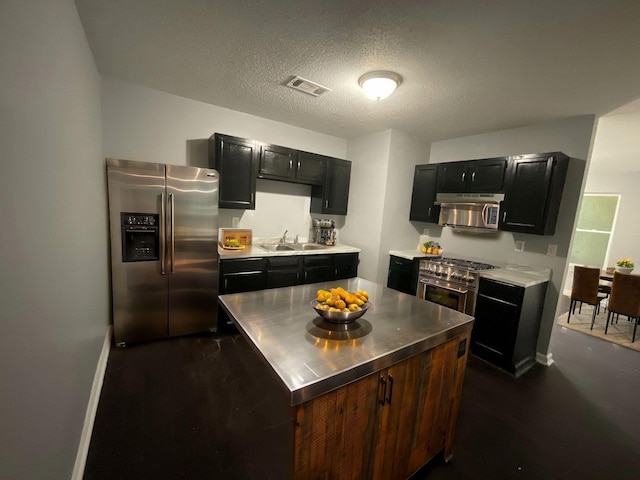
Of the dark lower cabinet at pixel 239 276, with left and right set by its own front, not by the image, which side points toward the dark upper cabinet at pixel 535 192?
left

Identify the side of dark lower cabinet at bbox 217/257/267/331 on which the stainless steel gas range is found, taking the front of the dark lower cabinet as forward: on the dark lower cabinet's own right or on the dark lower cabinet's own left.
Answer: on the dark lower cabinet's own left

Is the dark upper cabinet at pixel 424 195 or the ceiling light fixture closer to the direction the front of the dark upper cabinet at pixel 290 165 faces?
the ceiling light fixture

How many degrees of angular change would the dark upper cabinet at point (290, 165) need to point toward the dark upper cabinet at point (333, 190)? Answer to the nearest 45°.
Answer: approximately 90° to its left

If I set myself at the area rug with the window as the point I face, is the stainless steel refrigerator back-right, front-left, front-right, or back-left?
back-left
